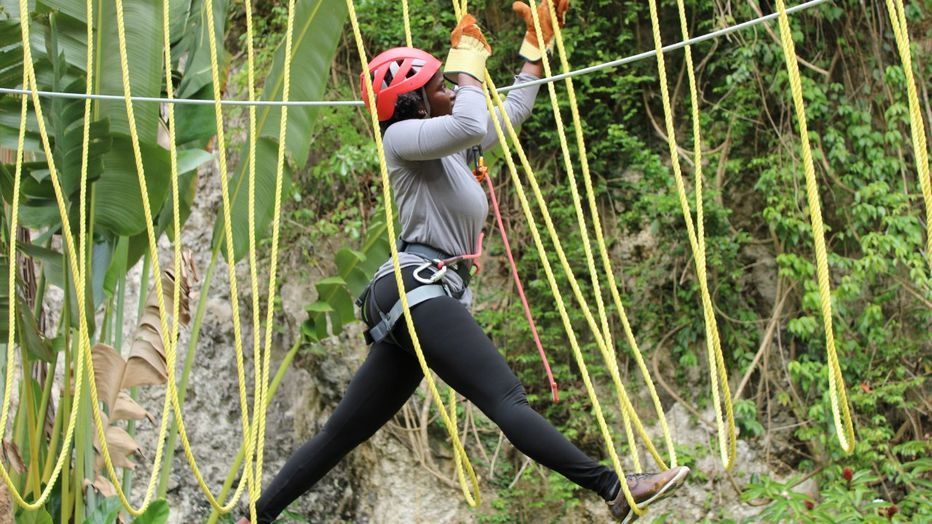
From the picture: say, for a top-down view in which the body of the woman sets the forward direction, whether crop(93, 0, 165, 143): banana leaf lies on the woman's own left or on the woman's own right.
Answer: on the woman's own left

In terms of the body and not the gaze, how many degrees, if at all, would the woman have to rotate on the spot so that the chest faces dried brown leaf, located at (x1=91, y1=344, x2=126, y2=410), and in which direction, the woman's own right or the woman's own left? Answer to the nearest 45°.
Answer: approximately 135° to the woman's own left

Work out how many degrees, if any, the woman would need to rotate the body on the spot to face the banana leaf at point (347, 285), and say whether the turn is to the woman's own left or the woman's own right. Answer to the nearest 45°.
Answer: approximately 90° to the woman's own left

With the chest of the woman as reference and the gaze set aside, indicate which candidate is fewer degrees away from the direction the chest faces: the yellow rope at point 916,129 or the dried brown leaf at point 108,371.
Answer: the yellow rope

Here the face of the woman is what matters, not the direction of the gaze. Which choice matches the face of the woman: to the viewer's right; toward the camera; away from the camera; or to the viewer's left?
to the viewer's right

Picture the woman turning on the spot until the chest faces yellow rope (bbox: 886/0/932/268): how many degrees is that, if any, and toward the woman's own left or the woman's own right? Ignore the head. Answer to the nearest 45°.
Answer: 0° — they already face it

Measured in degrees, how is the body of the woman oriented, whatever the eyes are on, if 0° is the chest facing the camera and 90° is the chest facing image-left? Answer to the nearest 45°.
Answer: approximately 270°
